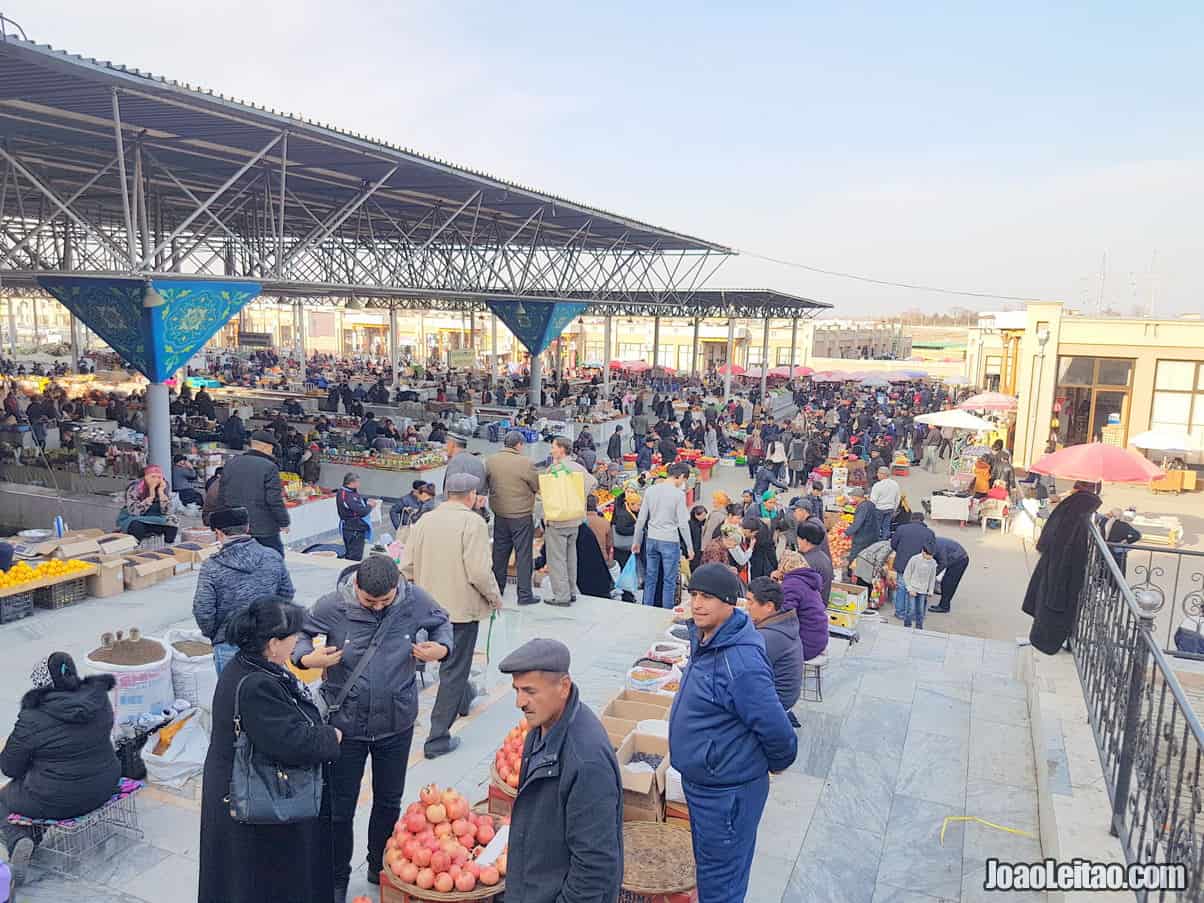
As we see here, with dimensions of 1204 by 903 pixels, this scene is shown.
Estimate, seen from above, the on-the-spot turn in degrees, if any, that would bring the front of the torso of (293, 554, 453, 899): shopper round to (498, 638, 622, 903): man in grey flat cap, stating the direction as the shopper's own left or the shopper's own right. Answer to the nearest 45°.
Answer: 0° — they already face them

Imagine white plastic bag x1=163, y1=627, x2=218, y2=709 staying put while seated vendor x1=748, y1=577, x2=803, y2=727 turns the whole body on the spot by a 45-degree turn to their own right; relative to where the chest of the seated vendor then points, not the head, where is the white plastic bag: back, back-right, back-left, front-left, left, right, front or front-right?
front-left

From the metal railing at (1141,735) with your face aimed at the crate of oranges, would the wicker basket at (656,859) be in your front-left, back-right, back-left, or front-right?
front-left

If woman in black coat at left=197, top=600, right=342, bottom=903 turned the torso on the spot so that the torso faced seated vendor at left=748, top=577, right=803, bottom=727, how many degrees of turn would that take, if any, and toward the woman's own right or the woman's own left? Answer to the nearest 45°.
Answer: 0° — they already face them

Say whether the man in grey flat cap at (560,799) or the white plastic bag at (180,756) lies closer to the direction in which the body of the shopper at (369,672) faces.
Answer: the man in grey flat cap

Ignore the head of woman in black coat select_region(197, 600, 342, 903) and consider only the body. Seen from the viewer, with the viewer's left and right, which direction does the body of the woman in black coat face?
facing to the right of the viewer

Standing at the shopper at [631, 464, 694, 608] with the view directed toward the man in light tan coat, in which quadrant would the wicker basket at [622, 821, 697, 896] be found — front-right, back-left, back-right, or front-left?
front-left

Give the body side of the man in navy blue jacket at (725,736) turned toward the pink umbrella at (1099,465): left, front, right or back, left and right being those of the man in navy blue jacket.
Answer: back

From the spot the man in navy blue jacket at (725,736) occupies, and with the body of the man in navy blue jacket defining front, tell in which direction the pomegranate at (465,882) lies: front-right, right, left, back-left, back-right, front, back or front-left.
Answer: front-right

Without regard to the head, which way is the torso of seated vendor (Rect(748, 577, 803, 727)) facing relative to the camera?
to the viewer's left

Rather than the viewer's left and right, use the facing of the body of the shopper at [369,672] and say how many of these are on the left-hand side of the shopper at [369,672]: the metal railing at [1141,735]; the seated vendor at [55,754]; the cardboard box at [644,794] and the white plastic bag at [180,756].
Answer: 2
